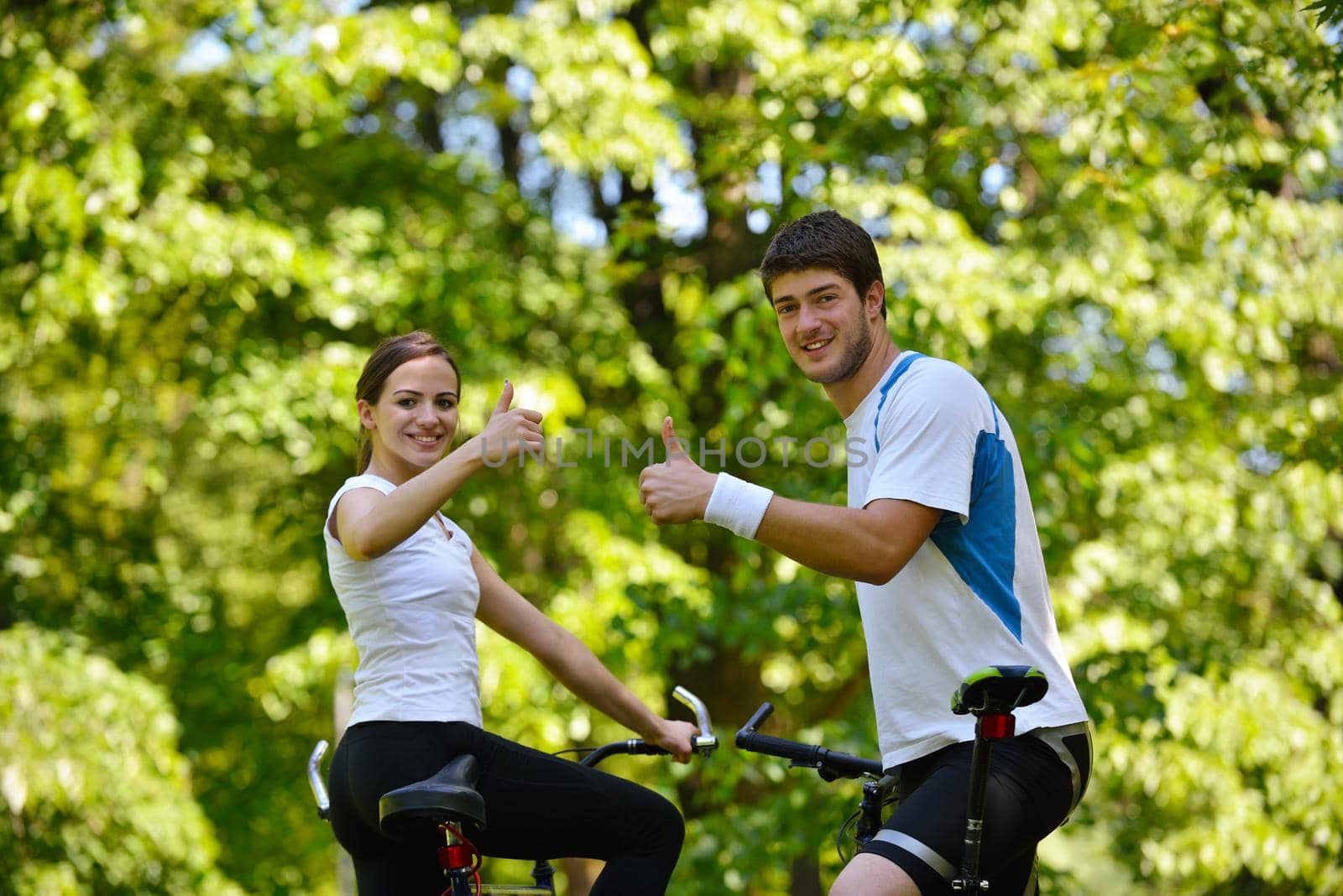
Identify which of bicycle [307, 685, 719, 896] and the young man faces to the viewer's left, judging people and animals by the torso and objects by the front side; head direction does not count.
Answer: the young man

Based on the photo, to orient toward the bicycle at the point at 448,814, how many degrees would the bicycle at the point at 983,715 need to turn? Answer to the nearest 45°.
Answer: approximately 45° to its left

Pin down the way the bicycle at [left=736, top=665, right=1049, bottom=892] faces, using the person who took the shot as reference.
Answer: facing away from the viewer and to the left of the viewer

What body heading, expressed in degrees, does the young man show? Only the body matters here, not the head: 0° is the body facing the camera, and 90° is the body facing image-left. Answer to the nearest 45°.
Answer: approximately 90°

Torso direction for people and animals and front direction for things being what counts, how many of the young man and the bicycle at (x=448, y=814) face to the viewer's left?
1

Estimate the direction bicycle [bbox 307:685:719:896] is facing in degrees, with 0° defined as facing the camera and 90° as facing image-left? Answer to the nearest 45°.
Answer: approximately 225°

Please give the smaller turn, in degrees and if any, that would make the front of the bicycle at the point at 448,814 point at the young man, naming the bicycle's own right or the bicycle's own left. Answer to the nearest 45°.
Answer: approximately 45° to the bicycle's own right

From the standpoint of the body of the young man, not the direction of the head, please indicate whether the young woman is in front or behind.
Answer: in front
